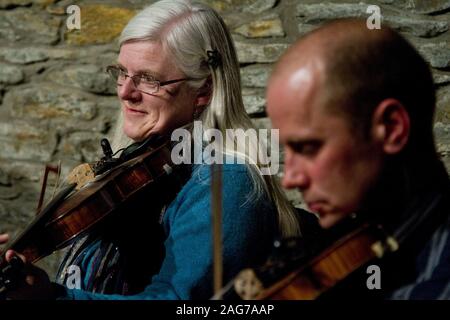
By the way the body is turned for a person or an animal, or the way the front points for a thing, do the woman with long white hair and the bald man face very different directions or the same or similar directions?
same or similar directions

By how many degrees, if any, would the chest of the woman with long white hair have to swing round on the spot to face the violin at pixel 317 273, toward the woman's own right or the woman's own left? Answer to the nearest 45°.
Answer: approximately 90° to the woman's own left

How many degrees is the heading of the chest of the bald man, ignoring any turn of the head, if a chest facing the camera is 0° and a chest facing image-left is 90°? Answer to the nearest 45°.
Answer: approximately 90°

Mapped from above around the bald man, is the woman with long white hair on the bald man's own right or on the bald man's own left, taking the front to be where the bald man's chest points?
on the bald man's own right

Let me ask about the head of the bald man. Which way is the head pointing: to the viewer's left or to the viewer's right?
to the viewer's left

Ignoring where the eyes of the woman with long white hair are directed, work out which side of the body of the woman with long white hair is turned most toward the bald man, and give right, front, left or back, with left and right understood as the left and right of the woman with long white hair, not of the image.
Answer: left
